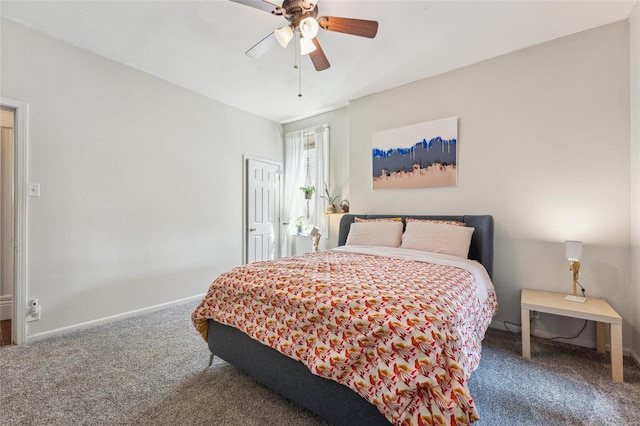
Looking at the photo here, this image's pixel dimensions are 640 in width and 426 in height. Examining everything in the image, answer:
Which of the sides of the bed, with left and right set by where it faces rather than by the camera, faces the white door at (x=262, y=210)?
right

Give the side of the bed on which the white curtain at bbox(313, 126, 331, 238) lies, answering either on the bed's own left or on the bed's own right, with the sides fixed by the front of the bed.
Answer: on the bed's own right

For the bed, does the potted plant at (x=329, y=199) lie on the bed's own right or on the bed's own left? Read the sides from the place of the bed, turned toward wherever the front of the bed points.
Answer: on the bed's own right

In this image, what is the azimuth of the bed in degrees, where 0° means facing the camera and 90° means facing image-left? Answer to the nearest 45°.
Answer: approximately 45°

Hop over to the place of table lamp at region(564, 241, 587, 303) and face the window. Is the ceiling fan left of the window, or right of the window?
left

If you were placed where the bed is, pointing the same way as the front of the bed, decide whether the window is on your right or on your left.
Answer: on your right

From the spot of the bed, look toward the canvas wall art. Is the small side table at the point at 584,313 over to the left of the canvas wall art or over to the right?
right

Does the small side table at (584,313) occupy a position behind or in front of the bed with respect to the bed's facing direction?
behind

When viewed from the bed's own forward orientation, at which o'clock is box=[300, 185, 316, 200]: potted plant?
The potted plant is roughly at 4 o'clock from the bed.

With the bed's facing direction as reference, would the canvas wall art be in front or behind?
behind
